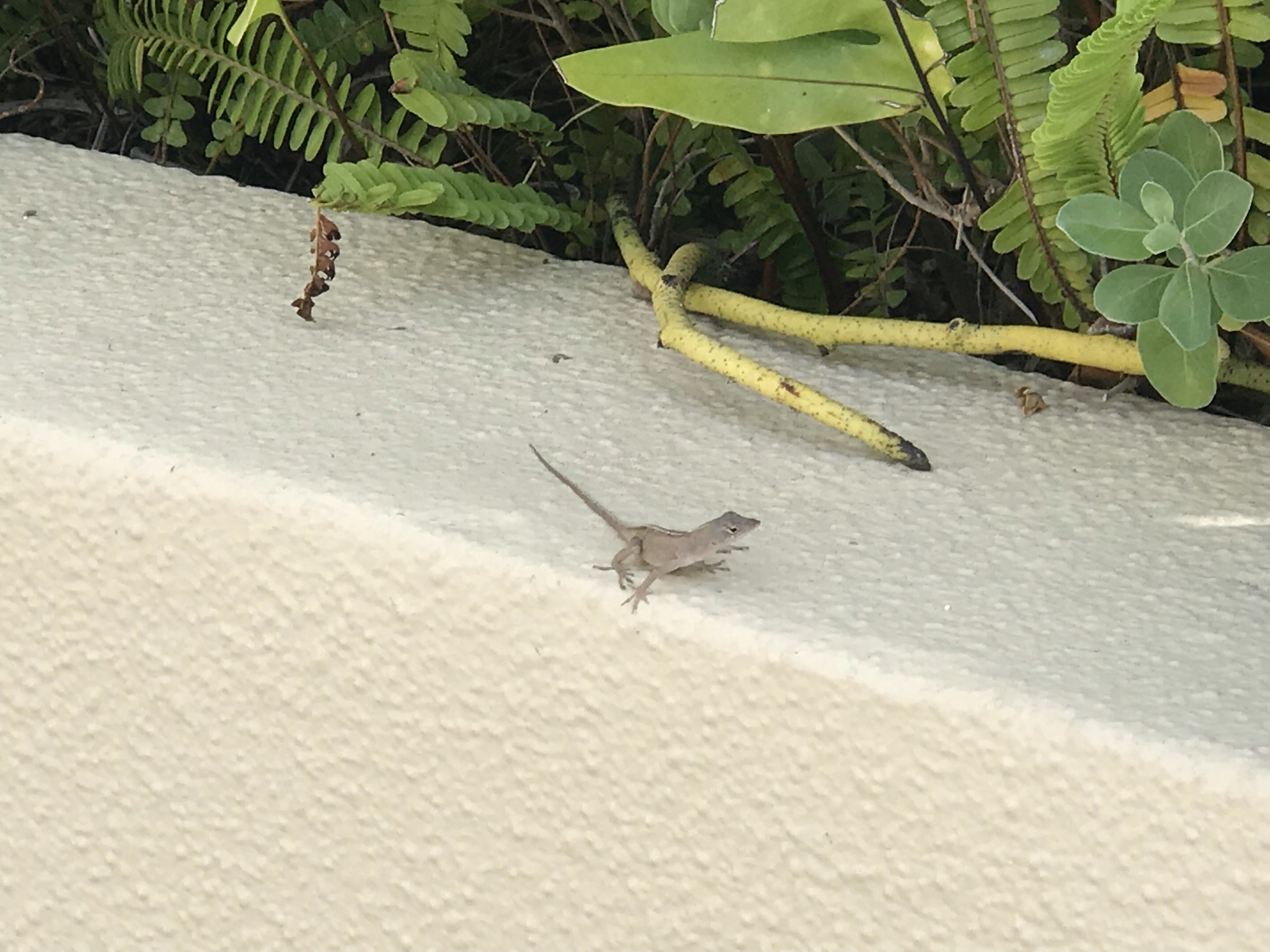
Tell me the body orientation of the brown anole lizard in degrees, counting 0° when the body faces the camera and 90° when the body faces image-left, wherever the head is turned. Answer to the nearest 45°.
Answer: approximately 270°

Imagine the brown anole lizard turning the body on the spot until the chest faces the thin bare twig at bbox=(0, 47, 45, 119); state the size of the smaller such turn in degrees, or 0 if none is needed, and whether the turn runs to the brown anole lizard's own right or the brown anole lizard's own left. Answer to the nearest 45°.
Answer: approximately 135° to the brown anole lizard's own left
